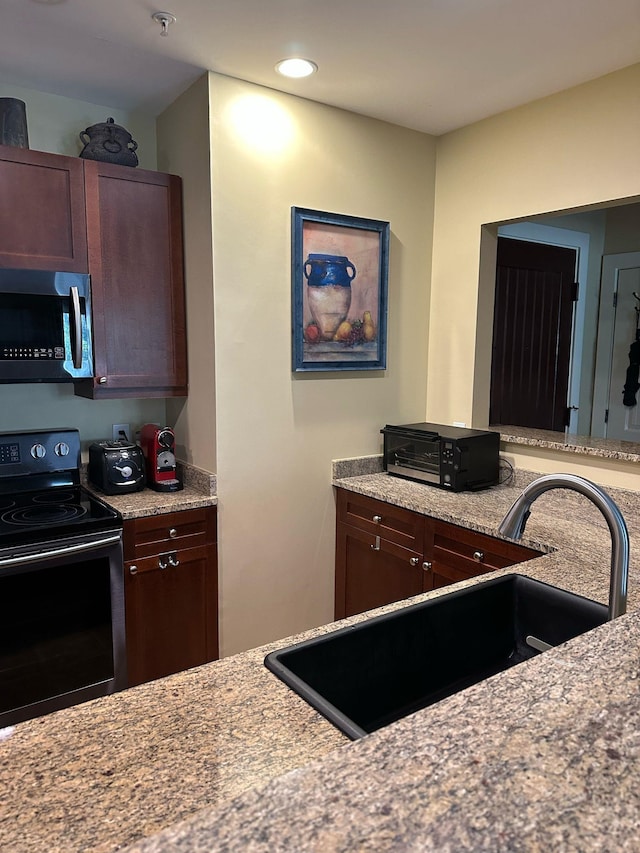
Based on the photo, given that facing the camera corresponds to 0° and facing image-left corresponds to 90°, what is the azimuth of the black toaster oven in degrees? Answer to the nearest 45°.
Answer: approximately 45°

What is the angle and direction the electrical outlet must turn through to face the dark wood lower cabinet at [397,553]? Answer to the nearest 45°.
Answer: approximately 45° to its left

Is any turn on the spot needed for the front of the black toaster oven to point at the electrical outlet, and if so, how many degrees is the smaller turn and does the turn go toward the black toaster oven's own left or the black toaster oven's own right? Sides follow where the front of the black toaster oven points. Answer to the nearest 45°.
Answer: approximately 45° to the black toaster oven's own right

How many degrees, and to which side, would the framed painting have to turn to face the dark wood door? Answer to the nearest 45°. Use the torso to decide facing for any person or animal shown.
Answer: approximately 90° to its left

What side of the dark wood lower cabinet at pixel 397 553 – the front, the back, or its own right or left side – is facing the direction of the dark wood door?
back
